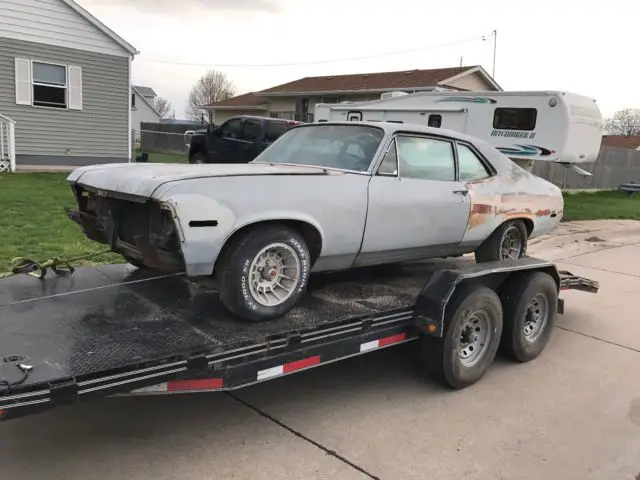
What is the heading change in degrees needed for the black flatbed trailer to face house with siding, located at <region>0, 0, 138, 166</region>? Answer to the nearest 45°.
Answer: approximately 90° to its right

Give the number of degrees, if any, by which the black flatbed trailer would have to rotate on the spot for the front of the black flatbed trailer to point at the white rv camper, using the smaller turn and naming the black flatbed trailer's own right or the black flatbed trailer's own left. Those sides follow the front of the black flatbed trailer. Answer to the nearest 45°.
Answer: approximately 180°

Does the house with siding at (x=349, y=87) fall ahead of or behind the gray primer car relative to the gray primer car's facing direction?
behind

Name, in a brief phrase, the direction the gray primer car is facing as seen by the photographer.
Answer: facing the viewer and to the left of the viewer

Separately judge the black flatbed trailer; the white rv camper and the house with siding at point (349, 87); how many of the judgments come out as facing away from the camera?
0

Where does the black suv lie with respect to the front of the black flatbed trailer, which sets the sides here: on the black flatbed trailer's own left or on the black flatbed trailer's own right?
on the black flatbed trailer's own right

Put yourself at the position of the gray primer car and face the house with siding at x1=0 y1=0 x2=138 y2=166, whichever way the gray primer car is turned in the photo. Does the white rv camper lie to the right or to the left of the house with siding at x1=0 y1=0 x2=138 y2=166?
right

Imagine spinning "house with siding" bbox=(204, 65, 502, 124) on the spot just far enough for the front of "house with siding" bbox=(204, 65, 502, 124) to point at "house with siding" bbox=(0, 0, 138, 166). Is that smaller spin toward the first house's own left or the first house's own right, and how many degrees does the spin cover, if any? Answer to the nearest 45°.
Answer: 0° — it already faces it

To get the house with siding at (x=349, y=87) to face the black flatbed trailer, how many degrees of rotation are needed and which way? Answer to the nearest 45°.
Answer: approximately 45° to its left

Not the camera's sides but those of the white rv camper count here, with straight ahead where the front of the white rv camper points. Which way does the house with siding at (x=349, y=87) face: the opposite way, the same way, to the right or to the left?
to the right

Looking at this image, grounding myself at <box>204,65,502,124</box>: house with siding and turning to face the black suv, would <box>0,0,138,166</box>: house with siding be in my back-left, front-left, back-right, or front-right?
front-right

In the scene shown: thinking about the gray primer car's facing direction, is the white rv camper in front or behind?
behind

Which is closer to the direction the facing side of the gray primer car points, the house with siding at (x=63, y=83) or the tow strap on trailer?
the tow strap on trailer

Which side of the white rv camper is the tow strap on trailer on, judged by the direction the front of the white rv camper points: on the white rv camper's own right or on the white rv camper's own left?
on the white rv camper's own right
